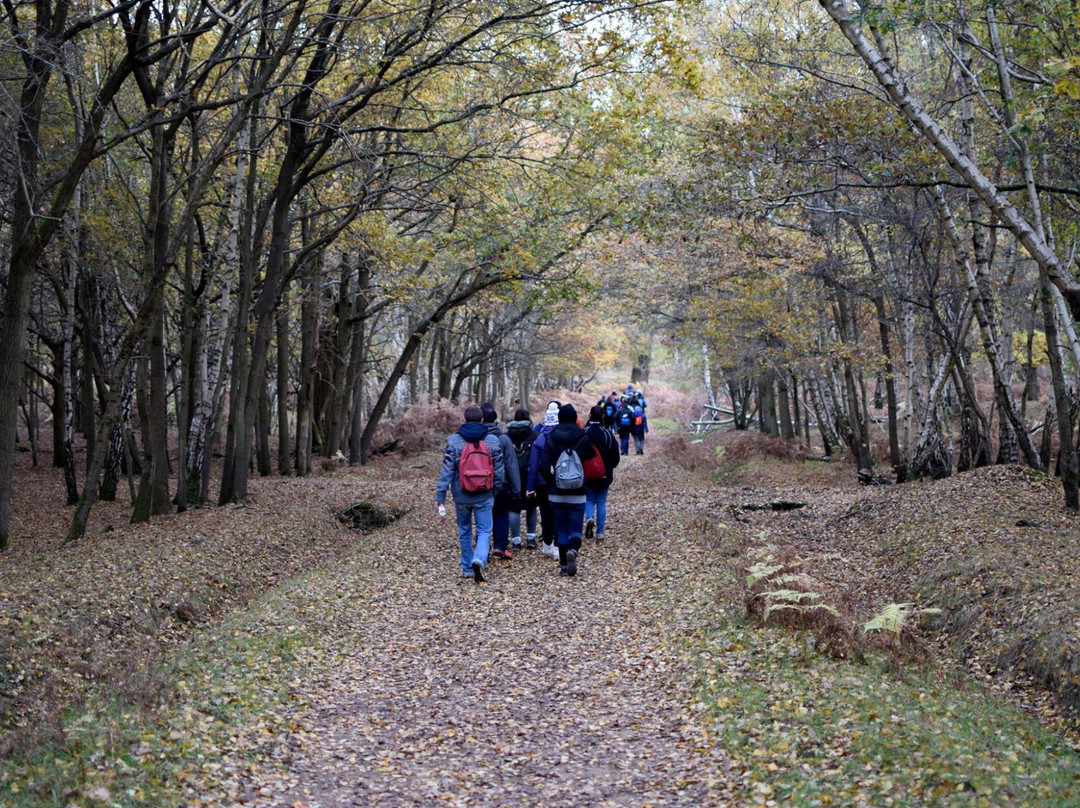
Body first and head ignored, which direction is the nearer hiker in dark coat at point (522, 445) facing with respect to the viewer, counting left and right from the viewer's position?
facing away from the viewer

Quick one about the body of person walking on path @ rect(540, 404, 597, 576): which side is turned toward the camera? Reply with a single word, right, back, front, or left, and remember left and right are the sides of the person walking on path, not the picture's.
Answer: back

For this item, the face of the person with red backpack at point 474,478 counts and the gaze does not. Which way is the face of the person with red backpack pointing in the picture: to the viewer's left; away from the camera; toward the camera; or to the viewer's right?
away from the camera

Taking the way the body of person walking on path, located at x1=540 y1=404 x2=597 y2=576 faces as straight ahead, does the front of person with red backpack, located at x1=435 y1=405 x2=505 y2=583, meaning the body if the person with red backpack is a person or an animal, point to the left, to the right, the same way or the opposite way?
the same way

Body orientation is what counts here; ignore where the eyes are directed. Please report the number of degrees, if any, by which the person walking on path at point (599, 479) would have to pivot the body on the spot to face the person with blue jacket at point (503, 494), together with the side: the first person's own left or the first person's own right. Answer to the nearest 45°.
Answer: approximately 135° to the first person's own left

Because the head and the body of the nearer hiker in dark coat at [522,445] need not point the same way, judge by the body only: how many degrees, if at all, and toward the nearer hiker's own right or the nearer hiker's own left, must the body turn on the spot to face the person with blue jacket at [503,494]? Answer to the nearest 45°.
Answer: approximately 180°

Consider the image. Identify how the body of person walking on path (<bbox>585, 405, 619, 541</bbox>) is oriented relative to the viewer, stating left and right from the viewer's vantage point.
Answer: facing away from the viewer

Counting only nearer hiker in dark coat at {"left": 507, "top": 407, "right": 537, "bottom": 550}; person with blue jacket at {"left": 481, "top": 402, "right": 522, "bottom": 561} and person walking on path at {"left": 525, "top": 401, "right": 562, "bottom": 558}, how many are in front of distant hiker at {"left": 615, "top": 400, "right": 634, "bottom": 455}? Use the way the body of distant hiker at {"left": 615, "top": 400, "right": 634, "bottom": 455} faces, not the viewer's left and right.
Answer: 0

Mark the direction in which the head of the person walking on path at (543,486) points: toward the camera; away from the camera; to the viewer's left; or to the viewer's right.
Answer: away from the camera

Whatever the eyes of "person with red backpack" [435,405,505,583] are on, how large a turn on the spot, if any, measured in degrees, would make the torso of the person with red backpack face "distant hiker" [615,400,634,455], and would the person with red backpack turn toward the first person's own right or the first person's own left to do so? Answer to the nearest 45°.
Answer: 0° — they already face them

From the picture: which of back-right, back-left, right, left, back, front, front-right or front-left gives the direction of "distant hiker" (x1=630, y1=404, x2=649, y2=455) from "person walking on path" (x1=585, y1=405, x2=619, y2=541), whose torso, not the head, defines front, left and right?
front

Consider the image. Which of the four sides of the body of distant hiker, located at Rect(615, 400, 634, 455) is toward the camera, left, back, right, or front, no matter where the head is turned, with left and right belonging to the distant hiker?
back

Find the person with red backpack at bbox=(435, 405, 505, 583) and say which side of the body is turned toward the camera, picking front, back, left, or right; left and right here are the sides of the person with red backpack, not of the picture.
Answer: back

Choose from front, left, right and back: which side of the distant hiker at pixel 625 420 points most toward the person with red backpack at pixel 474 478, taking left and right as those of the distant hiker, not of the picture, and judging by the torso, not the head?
back

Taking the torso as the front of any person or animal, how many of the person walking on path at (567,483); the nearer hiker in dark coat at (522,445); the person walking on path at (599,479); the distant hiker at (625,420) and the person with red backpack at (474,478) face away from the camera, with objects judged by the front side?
5

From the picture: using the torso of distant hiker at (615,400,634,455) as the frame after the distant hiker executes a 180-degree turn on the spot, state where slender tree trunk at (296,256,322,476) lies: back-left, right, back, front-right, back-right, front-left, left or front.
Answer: front-right

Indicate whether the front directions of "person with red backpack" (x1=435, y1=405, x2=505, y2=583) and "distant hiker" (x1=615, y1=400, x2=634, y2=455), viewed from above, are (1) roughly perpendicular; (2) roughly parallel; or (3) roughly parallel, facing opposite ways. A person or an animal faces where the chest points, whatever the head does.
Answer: roughly parallel

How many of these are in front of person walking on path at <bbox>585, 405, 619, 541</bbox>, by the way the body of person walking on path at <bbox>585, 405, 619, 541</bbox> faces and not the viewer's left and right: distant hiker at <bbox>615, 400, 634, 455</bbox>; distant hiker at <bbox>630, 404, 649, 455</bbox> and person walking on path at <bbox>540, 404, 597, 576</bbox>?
2

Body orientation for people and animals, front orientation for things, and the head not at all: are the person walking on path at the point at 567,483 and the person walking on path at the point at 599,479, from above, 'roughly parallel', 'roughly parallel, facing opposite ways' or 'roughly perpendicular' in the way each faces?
roughly parallel

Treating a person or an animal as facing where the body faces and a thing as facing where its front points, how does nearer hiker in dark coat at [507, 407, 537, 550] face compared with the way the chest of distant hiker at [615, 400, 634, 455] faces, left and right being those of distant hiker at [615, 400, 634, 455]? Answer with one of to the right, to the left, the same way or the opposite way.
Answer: the same way

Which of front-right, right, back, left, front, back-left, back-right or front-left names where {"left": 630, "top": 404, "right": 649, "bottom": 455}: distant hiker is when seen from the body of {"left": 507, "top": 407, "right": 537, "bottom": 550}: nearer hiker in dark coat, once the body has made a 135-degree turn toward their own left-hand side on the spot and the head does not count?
back-right
